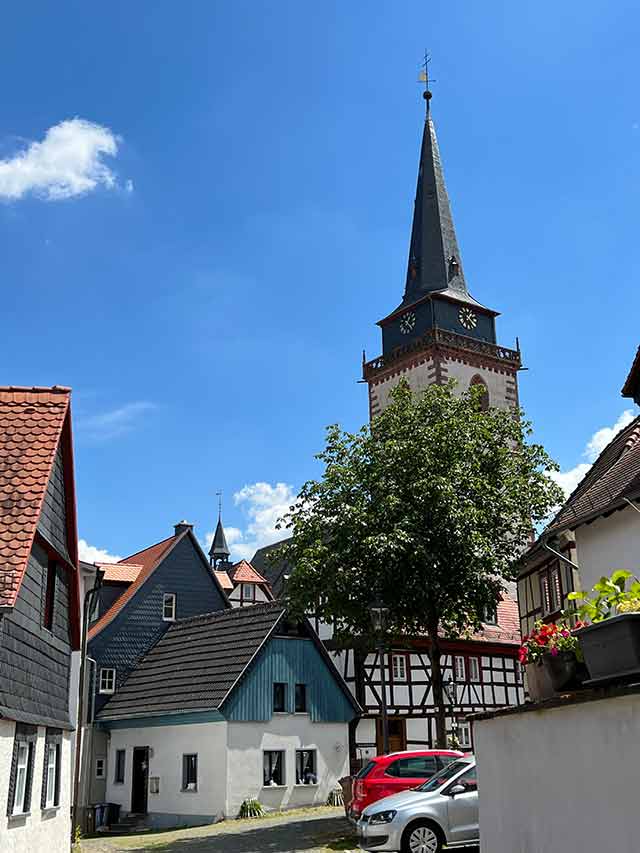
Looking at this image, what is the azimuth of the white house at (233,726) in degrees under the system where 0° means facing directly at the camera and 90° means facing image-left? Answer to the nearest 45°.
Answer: approximately 45°

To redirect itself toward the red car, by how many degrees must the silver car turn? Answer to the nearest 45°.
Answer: approximately 135° to its right

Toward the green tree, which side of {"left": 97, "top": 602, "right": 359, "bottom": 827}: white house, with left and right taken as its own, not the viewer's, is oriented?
left

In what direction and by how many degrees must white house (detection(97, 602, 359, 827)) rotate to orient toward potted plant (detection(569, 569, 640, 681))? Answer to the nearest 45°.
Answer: approximately 45° to its left

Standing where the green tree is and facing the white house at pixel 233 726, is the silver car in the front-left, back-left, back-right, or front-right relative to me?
back-left
